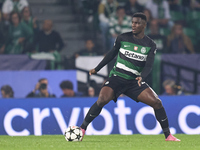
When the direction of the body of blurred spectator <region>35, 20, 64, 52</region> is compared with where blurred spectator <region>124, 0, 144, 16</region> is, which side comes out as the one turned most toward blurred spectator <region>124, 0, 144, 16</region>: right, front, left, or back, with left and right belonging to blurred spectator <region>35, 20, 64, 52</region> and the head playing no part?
left

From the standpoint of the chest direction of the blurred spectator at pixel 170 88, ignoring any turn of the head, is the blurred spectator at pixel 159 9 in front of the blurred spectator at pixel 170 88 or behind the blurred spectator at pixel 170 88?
behind

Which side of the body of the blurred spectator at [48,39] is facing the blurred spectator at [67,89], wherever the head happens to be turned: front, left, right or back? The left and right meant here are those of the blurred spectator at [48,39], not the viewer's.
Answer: front

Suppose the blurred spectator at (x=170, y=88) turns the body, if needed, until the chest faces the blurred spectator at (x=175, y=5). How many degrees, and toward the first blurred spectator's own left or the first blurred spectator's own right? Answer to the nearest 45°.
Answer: approximately 135° to the first blurred spectator's own left

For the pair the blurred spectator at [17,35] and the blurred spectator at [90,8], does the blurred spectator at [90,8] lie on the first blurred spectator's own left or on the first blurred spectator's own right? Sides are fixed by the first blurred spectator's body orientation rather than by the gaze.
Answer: on the first blurred spectator's own left
